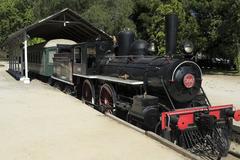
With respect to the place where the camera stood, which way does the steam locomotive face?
facing the viewer and to the right of the viewer

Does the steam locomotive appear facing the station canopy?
no

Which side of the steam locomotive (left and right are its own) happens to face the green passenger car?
back
